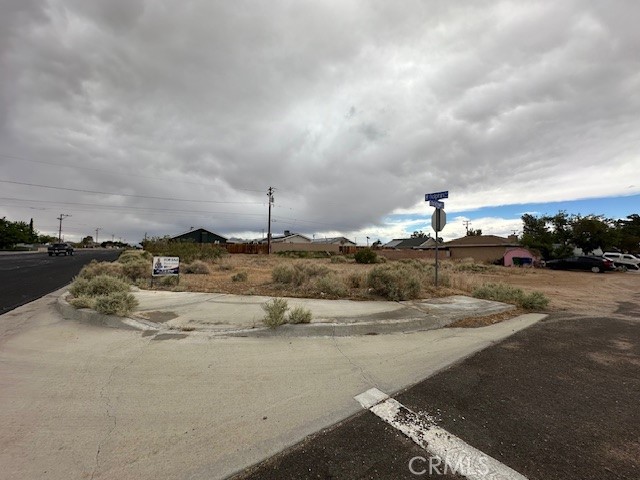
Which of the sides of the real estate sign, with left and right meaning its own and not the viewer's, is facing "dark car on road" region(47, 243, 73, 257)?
back

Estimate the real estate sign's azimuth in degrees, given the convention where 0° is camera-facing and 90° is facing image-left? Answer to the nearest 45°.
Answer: approximately 0°

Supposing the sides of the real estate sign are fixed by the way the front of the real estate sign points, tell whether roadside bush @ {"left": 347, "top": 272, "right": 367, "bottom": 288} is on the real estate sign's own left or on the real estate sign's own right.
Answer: on the real estate sign's own left

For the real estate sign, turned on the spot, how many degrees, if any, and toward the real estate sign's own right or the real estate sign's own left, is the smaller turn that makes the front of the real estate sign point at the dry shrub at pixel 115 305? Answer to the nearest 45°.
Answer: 0° — it already faces it

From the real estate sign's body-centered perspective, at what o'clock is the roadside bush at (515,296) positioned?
The roadside bush is roughly at 10 o'clock from the real estate sign.

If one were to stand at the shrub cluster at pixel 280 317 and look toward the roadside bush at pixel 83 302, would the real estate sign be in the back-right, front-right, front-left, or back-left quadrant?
front-right

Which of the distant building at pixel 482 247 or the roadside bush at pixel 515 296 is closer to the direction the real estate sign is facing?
the roadside bush

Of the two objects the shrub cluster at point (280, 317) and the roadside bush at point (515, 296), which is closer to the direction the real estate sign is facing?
the shrub cluster

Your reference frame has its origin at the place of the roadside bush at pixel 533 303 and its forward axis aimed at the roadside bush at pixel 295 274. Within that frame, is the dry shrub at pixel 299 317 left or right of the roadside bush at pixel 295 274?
left

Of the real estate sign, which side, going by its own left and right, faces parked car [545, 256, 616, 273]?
left

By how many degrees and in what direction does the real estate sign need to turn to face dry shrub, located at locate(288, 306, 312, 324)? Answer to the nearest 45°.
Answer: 0° — it already faces it

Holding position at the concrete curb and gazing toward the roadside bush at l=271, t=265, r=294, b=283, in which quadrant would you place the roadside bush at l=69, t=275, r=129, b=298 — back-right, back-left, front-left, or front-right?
front-left

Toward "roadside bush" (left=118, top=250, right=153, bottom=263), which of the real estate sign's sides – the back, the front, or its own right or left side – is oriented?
back

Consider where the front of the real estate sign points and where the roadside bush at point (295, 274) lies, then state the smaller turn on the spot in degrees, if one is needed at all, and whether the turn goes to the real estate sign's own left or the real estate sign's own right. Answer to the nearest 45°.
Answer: approximately 90° to the real estate sign's own left
